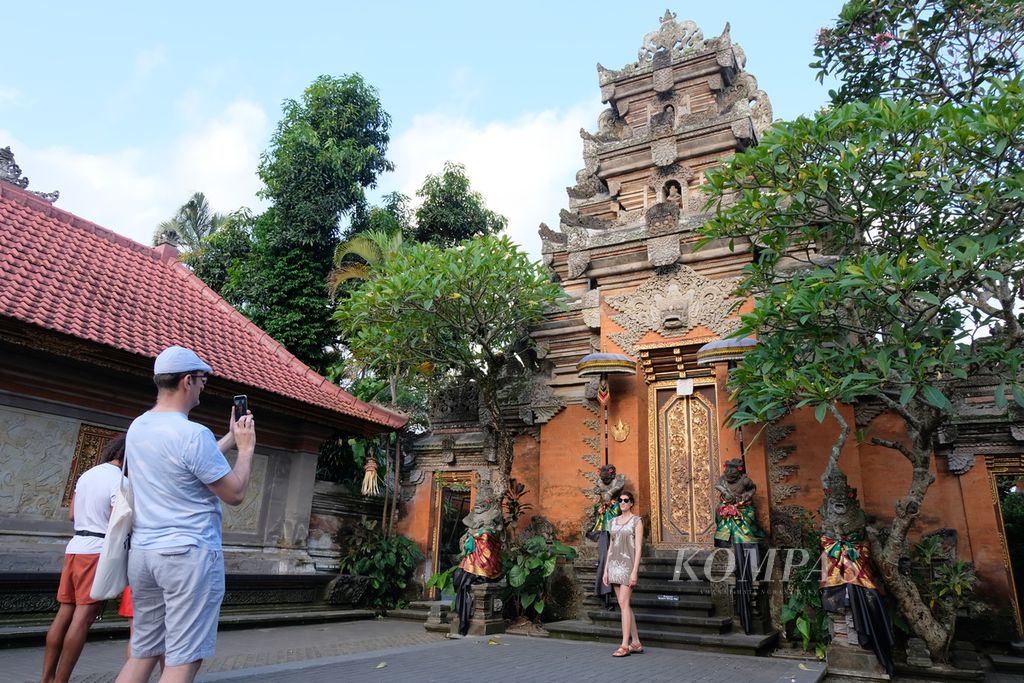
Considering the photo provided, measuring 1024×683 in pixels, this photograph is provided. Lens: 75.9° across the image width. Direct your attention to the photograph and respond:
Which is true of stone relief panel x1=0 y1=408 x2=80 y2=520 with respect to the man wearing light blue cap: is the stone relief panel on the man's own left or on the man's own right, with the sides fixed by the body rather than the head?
on the man's own left

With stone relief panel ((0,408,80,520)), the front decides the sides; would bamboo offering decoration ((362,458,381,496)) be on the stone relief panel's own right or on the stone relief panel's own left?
on the stone relief panel's own left

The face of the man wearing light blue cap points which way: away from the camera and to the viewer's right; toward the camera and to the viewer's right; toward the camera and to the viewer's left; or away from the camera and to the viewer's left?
away from the camera and to the viewer's right

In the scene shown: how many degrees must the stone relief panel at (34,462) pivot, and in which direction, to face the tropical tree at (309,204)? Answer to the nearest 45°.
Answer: approximately 90° to its left

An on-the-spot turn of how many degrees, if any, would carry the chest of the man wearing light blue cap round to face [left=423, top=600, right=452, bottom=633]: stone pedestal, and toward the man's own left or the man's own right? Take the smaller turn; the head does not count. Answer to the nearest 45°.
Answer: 0° — they already face it

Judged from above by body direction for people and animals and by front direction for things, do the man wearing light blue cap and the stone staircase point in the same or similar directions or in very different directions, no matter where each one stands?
very different directions

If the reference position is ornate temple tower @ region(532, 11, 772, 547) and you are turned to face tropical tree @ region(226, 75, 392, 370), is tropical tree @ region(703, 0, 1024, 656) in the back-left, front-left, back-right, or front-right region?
back-left

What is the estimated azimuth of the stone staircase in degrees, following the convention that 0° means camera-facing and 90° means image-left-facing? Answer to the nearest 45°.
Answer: approximately 0°

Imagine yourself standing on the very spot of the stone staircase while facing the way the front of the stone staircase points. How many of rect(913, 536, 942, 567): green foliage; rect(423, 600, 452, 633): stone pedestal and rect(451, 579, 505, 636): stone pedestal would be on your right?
2
